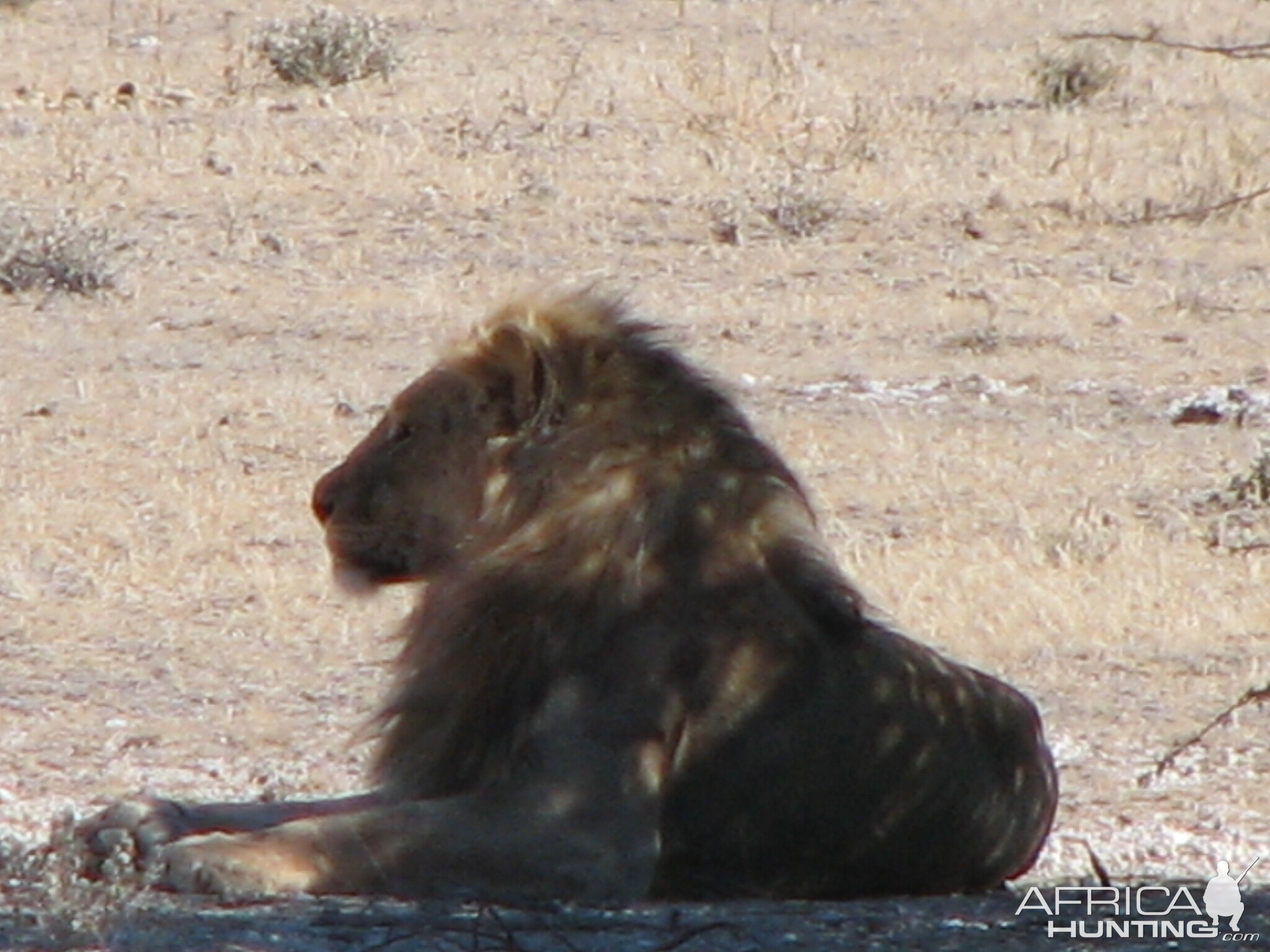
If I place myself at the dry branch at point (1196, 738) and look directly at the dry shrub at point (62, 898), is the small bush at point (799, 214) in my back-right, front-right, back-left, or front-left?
back-right

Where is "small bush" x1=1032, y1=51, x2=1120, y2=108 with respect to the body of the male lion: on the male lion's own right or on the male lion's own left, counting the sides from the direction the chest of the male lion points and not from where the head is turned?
on the male lion's own right

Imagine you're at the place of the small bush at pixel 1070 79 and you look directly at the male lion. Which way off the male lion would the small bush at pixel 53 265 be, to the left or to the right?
right

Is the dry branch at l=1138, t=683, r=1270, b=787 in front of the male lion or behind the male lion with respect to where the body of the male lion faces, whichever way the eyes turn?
behind

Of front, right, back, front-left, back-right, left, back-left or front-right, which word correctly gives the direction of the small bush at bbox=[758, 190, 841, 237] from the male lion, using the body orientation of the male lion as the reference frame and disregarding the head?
right

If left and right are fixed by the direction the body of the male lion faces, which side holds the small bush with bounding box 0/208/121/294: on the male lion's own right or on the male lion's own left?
on the male lion's own right

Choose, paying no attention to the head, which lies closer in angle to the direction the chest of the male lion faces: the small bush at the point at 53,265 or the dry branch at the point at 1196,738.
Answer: the small bush

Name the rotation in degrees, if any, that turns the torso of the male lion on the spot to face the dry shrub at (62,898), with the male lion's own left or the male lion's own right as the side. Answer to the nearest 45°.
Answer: approximately 45° to the male lion's own left

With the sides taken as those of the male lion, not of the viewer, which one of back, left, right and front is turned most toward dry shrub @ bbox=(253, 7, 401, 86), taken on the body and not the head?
right

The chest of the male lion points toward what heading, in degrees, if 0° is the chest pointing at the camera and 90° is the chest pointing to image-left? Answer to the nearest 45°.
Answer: approximately 90°
